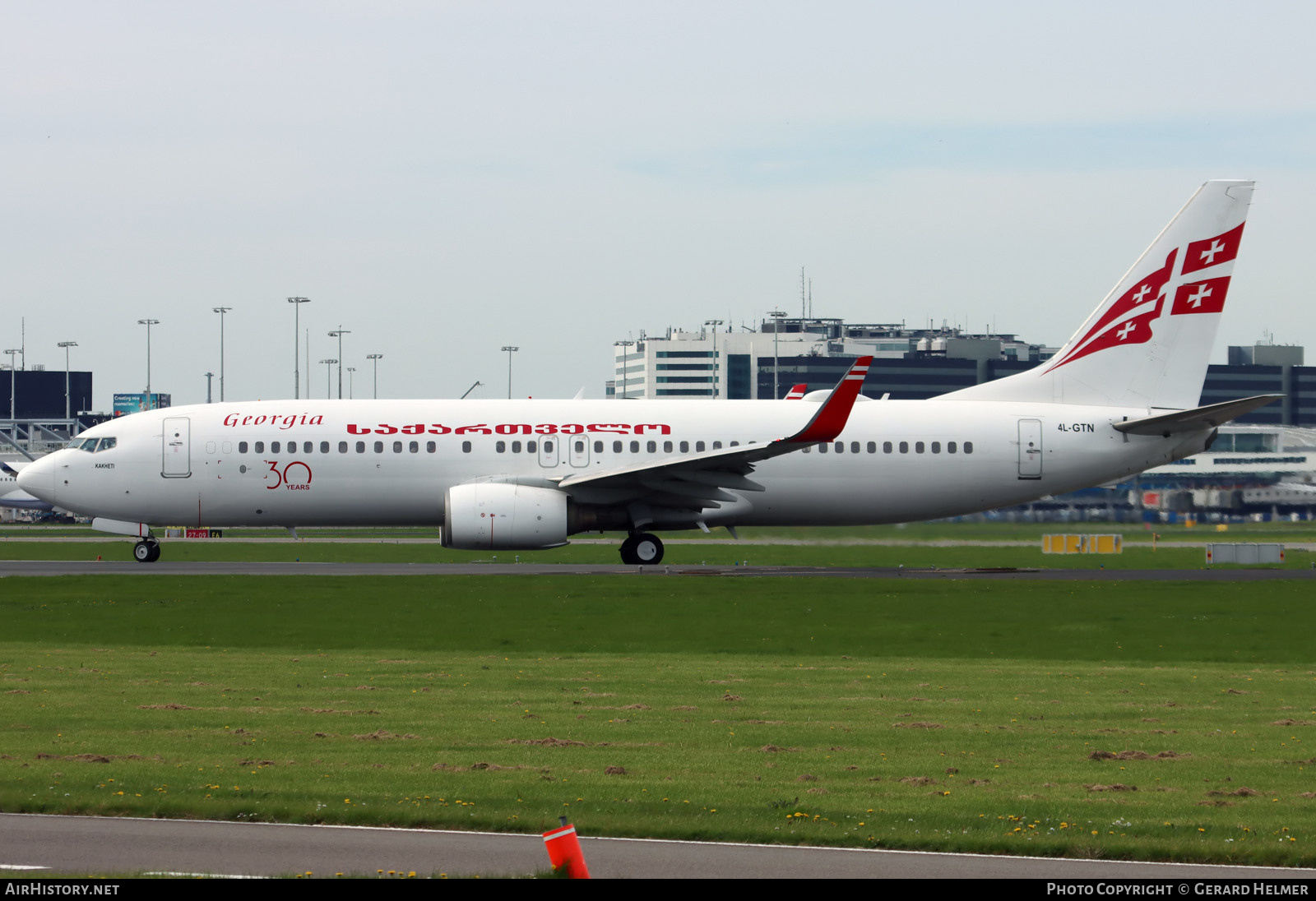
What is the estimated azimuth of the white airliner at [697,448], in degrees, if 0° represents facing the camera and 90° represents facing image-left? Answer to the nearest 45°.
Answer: approximately 90°
